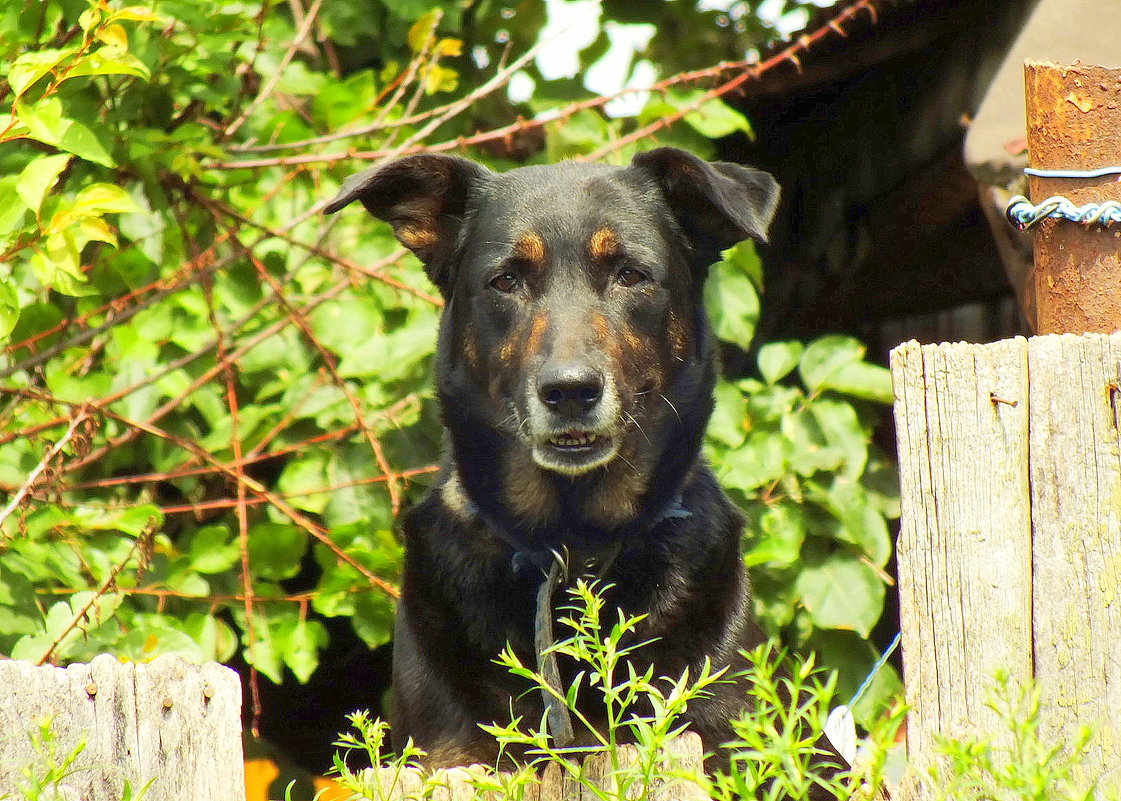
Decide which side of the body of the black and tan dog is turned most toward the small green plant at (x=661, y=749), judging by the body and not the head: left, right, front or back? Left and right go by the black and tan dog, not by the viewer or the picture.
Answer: front

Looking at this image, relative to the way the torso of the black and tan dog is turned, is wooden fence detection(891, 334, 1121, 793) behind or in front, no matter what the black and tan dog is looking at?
in front

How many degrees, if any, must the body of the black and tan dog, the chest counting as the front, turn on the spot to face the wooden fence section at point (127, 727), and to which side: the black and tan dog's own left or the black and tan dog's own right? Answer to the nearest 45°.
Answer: approximately 45° to the black and tan dog's own right

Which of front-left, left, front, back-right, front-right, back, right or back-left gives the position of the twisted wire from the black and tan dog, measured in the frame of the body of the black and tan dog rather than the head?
front-left

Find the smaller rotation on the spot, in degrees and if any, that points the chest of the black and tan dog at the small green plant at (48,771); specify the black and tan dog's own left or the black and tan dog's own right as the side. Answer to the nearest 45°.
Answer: approximately 45° to the black and tan dog's own right

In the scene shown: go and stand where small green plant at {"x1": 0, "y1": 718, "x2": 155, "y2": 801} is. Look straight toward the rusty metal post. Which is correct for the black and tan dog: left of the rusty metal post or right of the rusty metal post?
left

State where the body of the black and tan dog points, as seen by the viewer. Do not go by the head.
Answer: toward the camera
